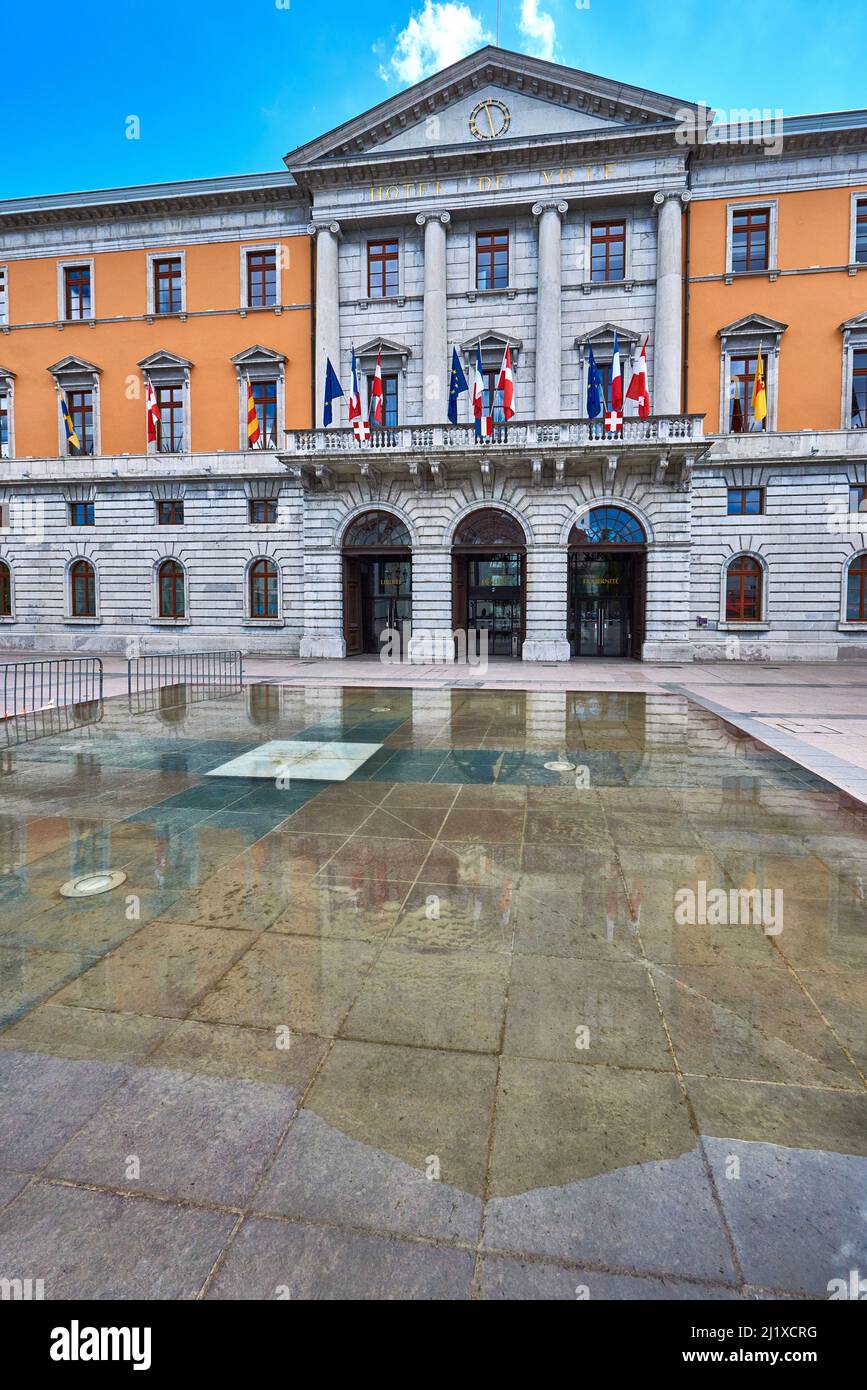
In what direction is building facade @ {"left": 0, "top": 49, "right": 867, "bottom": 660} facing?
toward the camera

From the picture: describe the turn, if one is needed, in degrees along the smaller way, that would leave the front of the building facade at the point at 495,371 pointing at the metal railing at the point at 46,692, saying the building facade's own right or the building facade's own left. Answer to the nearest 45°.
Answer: approximately 45° to the building facade's own right
